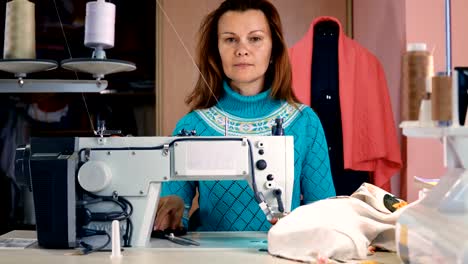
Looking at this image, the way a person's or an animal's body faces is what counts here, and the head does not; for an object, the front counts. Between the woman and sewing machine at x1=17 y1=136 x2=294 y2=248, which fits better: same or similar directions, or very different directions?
very different directions

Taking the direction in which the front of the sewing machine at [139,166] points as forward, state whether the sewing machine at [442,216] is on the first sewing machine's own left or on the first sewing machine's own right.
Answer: on the first sewing machine's own right

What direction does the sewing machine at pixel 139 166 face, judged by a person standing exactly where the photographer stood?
facing away from the viewer

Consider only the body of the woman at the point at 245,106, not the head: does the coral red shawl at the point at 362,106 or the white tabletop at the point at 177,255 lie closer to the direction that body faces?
the white tabletop

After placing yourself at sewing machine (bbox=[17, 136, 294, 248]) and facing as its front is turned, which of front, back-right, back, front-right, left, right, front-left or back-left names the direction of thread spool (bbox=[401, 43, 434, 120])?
back-right

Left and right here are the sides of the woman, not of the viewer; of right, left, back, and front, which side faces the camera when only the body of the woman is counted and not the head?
front

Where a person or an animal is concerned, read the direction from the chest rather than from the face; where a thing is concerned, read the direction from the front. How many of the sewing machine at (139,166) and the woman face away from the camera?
1

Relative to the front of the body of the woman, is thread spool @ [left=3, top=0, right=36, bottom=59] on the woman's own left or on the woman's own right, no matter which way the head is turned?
on the woman's own right

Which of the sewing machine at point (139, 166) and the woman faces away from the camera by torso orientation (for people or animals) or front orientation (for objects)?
the sewing machine

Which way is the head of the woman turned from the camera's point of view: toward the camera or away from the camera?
toward the camera
